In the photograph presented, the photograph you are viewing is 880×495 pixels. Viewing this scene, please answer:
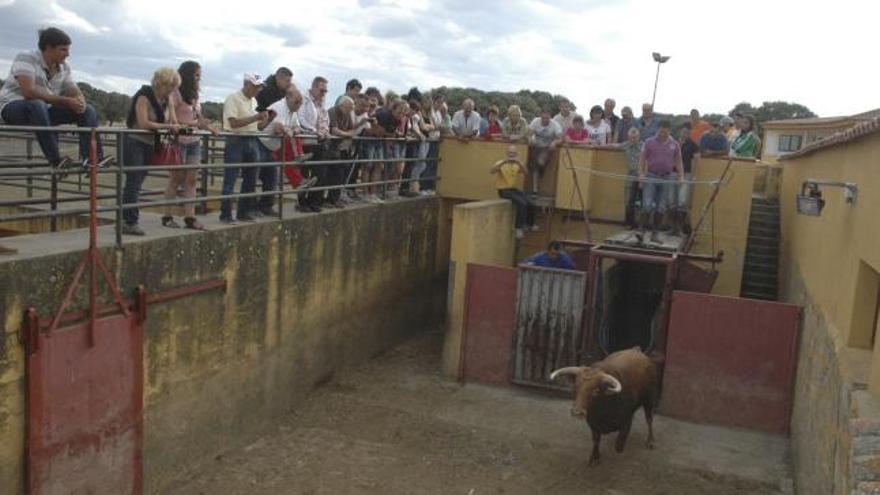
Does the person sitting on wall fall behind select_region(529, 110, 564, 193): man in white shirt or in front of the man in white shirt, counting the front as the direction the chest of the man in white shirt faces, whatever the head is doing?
in front

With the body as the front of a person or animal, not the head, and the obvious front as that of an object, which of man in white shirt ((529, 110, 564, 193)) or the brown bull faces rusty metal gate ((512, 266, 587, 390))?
the man in white shirt

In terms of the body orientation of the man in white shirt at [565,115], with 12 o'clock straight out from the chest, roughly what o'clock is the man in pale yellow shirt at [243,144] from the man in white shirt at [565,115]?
the man in pale yellow shirt at [243,144] is roughly at 1 o'clock from the man in white shirt at [565,115].

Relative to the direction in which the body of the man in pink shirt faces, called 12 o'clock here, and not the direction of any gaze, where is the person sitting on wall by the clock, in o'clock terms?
The person sitting on wall is roughly at 3 o'clock from the man in pink shirt.

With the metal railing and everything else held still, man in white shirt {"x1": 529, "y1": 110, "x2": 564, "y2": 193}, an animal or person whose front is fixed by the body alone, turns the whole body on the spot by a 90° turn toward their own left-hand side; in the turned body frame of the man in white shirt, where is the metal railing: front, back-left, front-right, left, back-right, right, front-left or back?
back-right

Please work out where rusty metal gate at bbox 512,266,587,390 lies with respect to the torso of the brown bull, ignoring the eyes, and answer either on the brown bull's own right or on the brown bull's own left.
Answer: on the brown bull's own right

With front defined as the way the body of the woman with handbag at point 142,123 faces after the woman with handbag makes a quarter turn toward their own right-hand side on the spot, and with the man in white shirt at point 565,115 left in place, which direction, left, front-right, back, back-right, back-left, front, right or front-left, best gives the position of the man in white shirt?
back-left

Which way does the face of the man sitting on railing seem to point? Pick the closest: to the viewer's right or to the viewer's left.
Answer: to the viewer's right

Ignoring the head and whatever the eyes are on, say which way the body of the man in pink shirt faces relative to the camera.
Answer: toward the camera

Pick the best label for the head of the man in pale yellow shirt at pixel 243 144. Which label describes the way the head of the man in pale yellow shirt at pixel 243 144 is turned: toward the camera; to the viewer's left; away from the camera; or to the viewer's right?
to the viewer's right

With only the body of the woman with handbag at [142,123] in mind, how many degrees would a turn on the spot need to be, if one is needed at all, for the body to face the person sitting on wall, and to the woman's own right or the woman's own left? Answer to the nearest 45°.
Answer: approximately 45° to the woman's own left

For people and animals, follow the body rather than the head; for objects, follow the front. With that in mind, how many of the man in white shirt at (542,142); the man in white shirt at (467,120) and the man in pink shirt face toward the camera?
3

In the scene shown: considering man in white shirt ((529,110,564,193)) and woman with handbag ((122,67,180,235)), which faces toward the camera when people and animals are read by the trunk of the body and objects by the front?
the man in white shirt

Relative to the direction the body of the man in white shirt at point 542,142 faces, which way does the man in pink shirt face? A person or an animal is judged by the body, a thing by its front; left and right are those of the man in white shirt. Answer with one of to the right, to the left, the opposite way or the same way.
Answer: the same way

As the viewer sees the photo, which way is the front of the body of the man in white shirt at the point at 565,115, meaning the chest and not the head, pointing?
toward the camera

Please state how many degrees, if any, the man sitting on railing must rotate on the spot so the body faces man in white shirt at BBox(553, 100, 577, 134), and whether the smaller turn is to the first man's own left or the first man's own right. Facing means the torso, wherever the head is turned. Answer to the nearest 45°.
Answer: approximately 90° to the first man's own left

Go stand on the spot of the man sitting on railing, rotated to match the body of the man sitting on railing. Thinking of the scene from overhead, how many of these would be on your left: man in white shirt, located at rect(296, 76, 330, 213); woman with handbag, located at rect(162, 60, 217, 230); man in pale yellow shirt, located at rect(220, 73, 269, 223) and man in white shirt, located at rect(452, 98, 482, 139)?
4

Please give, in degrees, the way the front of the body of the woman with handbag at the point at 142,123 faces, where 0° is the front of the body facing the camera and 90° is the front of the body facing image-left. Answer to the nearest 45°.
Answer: approximately 270°

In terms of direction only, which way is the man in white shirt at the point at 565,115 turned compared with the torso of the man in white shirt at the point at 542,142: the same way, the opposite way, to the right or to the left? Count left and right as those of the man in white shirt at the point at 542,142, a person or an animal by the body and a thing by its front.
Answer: the same way
